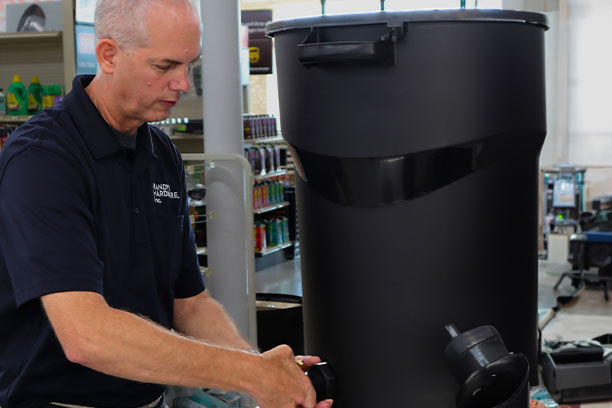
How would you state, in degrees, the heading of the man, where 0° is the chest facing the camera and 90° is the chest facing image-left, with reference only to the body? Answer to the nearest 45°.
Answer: approximately 315°

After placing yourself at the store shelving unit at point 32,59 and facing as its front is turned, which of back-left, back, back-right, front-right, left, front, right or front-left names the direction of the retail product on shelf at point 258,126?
back-left

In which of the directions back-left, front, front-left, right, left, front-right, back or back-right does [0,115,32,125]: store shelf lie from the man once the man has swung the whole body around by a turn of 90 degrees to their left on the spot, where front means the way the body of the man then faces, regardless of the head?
front-left

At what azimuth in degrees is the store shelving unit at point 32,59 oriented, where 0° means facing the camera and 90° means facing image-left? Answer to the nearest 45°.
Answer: approximately 0°

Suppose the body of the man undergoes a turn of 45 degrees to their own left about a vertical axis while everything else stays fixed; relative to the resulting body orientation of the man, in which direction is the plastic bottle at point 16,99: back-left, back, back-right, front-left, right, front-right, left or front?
left

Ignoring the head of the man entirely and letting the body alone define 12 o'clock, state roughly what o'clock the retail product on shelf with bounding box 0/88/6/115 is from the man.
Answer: The retail product on shelf is roughly at 7 o'clock from the man.

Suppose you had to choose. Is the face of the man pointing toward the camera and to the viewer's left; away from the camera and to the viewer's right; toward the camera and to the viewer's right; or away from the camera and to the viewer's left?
toward the camera and to the viewer's right

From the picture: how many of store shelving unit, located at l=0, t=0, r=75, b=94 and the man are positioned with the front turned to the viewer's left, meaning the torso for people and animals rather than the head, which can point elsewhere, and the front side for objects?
0

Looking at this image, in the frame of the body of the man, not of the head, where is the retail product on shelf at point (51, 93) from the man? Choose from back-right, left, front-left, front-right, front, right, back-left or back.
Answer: back-left
